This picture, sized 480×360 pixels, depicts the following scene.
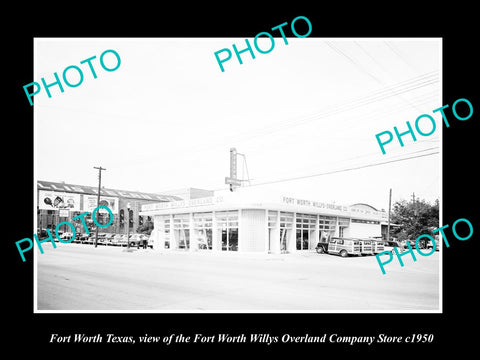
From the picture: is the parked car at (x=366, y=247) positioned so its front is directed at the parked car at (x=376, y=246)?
no

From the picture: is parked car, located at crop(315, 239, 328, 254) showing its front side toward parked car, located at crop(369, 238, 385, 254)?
no

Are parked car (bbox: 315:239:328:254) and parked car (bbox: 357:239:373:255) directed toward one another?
no
